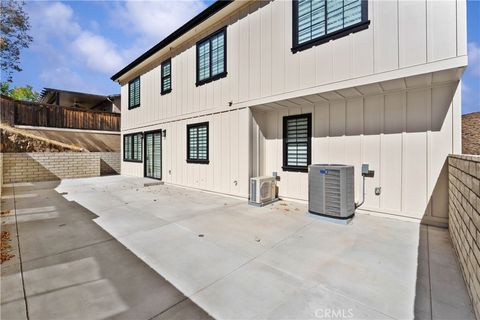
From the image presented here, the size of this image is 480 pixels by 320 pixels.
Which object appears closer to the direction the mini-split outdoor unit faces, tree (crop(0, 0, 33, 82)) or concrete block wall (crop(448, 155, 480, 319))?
the concrete block wall

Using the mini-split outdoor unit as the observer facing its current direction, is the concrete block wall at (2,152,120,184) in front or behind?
behind
